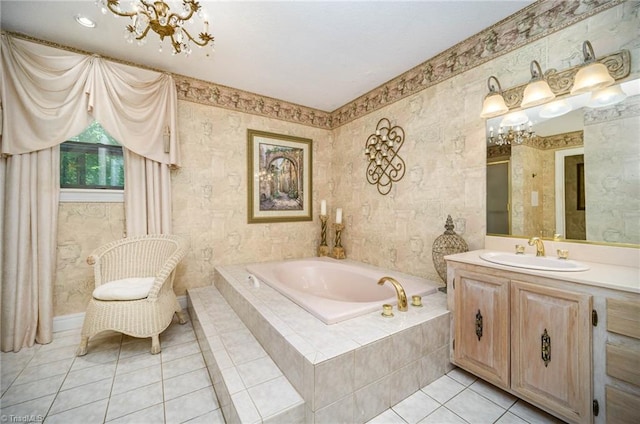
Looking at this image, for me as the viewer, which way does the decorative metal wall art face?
facing the viewer and to the left of the viewer

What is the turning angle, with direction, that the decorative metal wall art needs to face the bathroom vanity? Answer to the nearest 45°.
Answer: approximately 90° to its left

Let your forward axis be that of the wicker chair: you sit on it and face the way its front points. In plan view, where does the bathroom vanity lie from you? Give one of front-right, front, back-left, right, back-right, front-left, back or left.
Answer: left

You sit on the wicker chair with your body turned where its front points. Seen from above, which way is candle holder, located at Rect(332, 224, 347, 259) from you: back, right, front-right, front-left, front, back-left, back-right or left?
back-left

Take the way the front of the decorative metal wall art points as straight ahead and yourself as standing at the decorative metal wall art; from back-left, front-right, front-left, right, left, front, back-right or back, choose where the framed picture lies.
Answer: front-right

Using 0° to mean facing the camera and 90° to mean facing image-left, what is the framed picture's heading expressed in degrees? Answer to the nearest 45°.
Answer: approximately 315°

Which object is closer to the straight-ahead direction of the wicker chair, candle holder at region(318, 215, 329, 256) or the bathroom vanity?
the bathroom vanity

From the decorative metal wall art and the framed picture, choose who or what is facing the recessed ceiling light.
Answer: the decorative metal wall art

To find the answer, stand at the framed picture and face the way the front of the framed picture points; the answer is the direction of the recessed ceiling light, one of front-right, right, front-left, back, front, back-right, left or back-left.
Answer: right

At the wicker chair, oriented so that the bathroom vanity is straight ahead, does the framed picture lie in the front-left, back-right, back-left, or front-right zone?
front-left

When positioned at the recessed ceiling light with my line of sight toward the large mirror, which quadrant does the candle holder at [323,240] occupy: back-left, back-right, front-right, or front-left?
front-left

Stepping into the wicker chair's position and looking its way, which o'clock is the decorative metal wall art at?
The decorative metal wall art is roughly at 8 o'clock from the wicker chair.

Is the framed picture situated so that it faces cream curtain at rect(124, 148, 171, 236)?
no

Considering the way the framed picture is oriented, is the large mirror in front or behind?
in front

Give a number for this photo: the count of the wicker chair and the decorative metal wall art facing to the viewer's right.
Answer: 0

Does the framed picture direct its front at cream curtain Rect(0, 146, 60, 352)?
no

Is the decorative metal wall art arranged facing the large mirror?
no

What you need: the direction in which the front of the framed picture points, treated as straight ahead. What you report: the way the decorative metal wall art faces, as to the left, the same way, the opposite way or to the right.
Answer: to the right

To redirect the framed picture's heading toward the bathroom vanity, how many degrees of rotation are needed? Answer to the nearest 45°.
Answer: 0° — it already faces it
